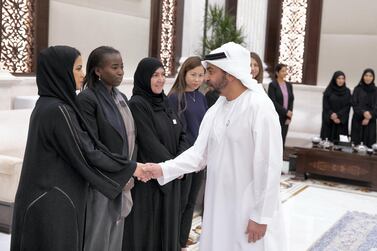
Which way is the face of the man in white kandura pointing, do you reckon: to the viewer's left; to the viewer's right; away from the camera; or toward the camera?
to the viewer's left

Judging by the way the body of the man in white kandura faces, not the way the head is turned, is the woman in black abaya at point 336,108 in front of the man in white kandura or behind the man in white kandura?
behind

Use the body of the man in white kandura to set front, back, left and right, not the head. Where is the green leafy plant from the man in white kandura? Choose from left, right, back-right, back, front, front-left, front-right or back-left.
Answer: back-right

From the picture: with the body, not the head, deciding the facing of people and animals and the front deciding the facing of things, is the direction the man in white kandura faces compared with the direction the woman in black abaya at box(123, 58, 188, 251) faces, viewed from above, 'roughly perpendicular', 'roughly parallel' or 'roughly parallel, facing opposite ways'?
roughly perpendicular

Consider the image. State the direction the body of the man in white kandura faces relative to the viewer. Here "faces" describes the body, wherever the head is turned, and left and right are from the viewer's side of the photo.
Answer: facing the viewer and to the left of the viewer

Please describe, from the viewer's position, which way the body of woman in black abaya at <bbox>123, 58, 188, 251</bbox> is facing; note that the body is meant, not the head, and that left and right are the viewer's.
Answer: facing the viewer and to the right of the viewer

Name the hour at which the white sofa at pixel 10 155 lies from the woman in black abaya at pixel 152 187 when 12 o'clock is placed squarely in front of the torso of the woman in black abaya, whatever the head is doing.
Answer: The white sofa is roughly at 6 o'clock from the woman in black abaya.

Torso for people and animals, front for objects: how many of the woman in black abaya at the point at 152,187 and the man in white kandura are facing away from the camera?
0

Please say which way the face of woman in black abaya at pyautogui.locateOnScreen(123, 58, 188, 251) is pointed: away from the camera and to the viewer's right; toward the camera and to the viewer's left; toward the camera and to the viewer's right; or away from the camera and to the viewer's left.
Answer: toward the camera and to the viewer's right

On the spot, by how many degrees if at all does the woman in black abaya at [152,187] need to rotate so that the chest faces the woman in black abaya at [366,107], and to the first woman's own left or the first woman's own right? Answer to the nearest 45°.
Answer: approximately 90° to the first woman's own left

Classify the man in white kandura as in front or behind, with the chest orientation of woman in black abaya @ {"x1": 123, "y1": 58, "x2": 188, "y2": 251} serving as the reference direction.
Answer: in front

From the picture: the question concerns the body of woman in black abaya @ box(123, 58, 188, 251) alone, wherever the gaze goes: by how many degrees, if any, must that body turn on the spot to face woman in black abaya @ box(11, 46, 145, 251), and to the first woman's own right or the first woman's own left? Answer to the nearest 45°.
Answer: approximately 90° to the first woman's own right

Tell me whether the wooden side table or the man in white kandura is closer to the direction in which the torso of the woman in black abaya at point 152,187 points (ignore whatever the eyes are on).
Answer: the man in white kandura

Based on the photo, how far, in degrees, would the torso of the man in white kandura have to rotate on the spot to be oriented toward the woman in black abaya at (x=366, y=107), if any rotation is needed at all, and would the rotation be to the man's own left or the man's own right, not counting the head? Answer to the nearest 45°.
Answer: approximately 135° to the man's own right

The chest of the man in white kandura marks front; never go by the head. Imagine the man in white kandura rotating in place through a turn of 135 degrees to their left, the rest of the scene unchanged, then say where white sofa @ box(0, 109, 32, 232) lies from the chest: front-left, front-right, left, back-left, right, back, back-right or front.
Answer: back-left
